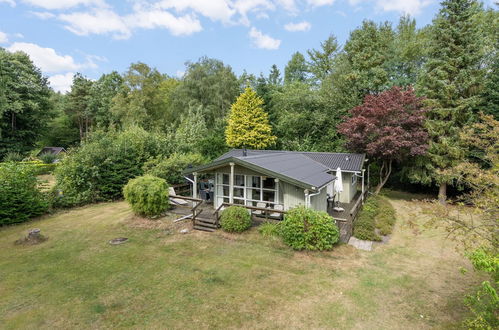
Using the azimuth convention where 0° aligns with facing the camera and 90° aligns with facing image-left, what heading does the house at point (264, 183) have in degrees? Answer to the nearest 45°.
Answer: approximately 45°

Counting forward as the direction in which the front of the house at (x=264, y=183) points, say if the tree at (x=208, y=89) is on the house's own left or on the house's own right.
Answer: on the house's own right

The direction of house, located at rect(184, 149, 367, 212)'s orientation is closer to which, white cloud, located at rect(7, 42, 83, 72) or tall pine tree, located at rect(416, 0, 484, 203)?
the white cloud

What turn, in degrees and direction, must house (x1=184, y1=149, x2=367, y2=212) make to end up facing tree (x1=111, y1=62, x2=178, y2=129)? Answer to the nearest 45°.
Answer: approximately 90° to its right

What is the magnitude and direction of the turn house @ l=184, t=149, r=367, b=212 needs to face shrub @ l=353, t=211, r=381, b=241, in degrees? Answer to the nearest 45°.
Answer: approximately 135° to its left

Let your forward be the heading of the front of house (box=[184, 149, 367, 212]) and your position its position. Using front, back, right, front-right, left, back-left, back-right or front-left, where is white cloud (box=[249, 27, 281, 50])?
back-right

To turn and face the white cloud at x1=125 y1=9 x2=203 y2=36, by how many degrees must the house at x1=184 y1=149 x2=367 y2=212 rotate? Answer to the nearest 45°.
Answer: approximately 90° to its right

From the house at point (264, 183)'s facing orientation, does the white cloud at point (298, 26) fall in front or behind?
behind

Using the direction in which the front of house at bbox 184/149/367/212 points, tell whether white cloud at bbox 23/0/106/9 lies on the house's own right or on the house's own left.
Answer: on the house's own right

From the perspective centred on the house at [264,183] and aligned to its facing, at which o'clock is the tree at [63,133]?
The tree is roughly at 3 o'clock from the house.
